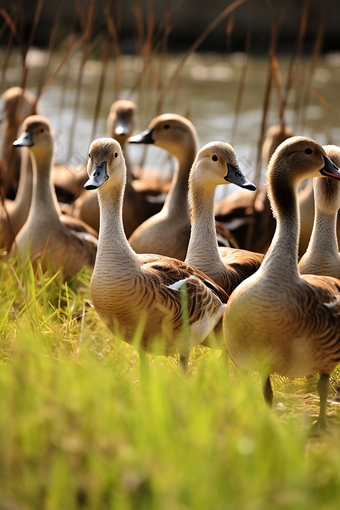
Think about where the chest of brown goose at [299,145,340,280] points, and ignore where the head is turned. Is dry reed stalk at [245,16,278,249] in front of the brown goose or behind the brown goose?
behind

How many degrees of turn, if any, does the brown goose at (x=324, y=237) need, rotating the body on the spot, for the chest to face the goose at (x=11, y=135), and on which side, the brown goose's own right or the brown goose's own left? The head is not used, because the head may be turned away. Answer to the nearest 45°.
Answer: approximately 135° to the brown goose's own right

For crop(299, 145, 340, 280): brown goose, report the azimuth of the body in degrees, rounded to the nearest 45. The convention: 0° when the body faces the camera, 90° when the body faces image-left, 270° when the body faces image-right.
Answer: approximately 0°

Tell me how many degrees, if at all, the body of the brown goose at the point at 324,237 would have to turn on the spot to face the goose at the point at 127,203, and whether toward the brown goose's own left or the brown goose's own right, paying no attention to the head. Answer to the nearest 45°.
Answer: approximately 135° to the brown goose's own right
